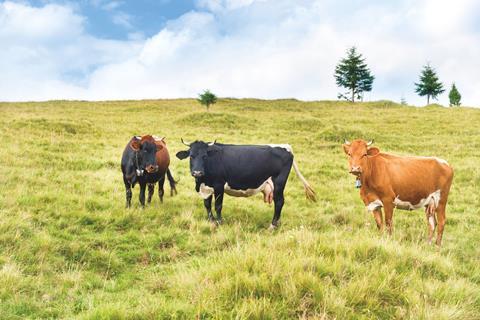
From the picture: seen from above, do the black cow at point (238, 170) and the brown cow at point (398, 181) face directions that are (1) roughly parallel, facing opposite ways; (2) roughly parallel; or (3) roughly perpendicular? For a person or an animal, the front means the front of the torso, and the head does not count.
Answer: roughly parallel

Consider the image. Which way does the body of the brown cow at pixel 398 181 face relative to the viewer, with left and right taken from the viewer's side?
facing to the left of the viewer

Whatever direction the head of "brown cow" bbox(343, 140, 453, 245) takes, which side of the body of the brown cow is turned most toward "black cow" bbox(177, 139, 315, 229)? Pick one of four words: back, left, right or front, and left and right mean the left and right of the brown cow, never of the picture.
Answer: front

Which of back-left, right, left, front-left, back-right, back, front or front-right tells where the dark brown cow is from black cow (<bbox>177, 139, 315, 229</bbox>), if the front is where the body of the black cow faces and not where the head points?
front

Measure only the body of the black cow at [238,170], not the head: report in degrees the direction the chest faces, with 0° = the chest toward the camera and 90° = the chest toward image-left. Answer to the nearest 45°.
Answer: approximately 90°

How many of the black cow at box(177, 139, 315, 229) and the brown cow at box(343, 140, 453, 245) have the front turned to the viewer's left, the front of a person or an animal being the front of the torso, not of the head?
2

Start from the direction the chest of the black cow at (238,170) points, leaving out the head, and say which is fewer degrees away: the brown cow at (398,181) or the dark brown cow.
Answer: the dark brown cow

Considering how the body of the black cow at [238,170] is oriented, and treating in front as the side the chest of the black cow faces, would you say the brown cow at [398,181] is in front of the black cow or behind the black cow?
behind

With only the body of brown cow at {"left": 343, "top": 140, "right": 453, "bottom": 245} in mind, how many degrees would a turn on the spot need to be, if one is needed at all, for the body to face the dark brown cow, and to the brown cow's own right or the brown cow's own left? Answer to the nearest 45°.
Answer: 0° — it already faces it
